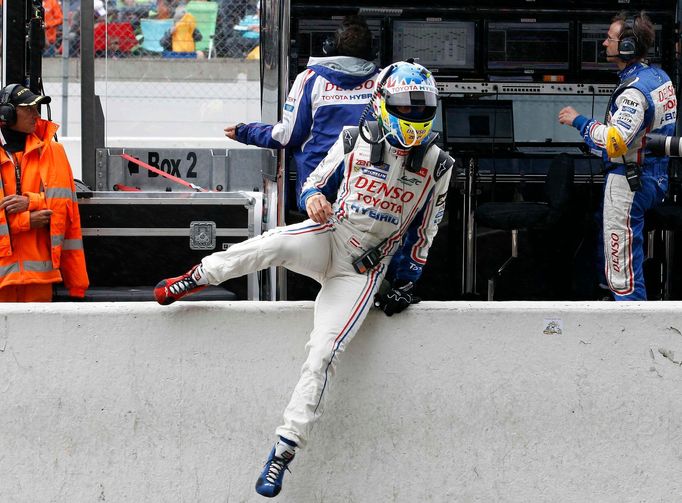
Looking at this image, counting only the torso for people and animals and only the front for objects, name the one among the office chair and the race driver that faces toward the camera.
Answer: the race driver

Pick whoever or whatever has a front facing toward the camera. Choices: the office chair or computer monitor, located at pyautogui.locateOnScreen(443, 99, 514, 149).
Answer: the computer monitor

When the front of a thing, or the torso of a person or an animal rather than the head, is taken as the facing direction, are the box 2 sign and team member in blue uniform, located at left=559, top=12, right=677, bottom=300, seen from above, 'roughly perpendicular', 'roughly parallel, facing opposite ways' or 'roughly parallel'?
roughly perpendicular

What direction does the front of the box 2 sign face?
toward the camera

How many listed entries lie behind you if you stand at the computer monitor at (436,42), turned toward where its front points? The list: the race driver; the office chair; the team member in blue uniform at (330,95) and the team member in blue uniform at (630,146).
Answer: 0

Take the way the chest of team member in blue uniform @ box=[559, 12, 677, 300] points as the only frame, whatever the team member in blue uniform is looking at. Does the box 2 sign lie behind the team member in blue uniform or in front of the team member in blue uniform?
in front

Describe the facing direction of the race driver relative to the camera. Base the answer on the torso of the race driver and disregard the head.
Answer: toward the camera

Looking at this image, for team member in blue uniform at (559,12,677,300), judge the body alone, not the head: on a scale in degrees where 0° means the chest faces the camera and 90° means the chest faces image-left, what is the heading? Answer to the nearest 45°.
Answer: approximately 90°

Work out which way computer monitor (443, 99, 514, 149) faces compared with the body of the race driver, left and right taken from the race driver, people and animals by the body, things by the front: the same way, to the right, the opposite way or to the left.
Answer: the same way

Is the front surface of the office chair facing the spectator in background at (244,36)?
no
